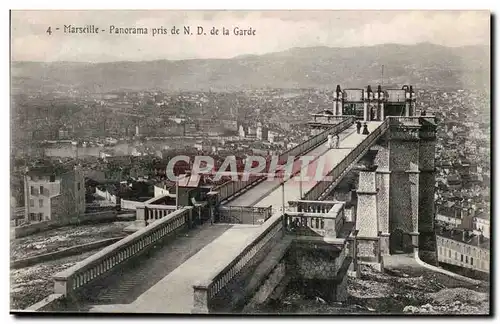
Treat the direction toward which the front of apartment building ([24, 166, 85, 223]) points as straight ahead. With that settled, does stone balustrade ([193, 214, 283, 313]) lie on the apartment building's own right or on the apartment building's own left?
on the apartment building's own left

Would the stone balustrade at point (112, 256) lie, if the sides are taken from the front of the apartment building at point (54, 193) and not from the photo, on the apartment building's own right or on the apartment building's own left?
on the apartment building's own left

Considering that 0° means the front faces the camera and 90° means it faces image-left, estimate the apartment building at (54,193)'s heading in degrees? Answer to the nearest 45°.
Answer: approximately 45°
